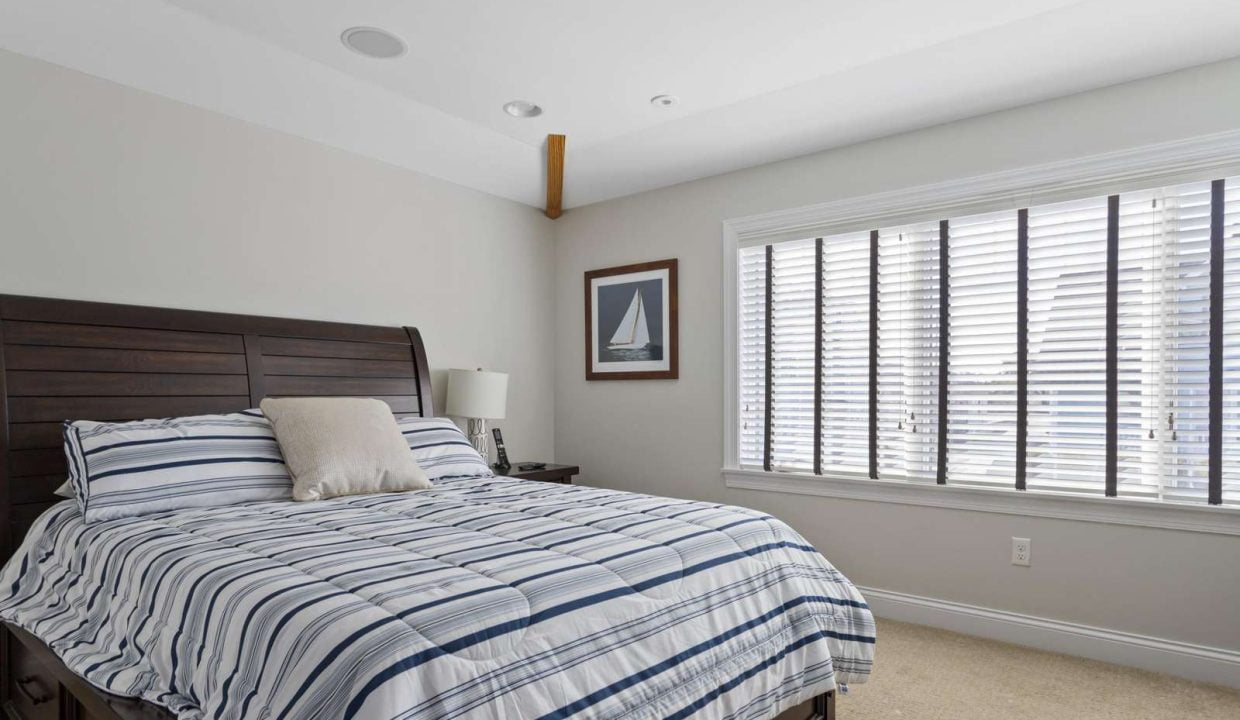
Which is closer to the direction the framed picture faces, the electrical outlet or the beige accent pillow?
the beige accent pillow

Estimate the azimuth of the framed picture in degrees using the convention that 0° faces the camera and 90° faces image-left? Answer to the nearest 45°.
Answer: approximately 45°

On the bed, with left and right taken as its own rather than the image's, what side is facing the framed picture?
left

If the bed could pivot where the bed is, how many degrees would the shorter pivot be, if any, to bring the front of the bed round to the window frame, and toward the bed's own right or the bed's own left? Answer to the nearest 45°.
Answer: approximately 45° to the bed's own left

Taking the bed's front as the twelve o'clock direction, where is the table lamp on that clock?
The table lamp is roughly at 8 o'clock from the bed.

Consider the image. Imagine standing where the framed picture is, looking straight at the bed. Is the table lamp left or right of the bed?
right

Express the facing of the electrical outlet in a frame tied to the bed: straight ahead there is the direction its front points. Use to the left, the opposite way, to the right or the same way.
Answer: to the right
